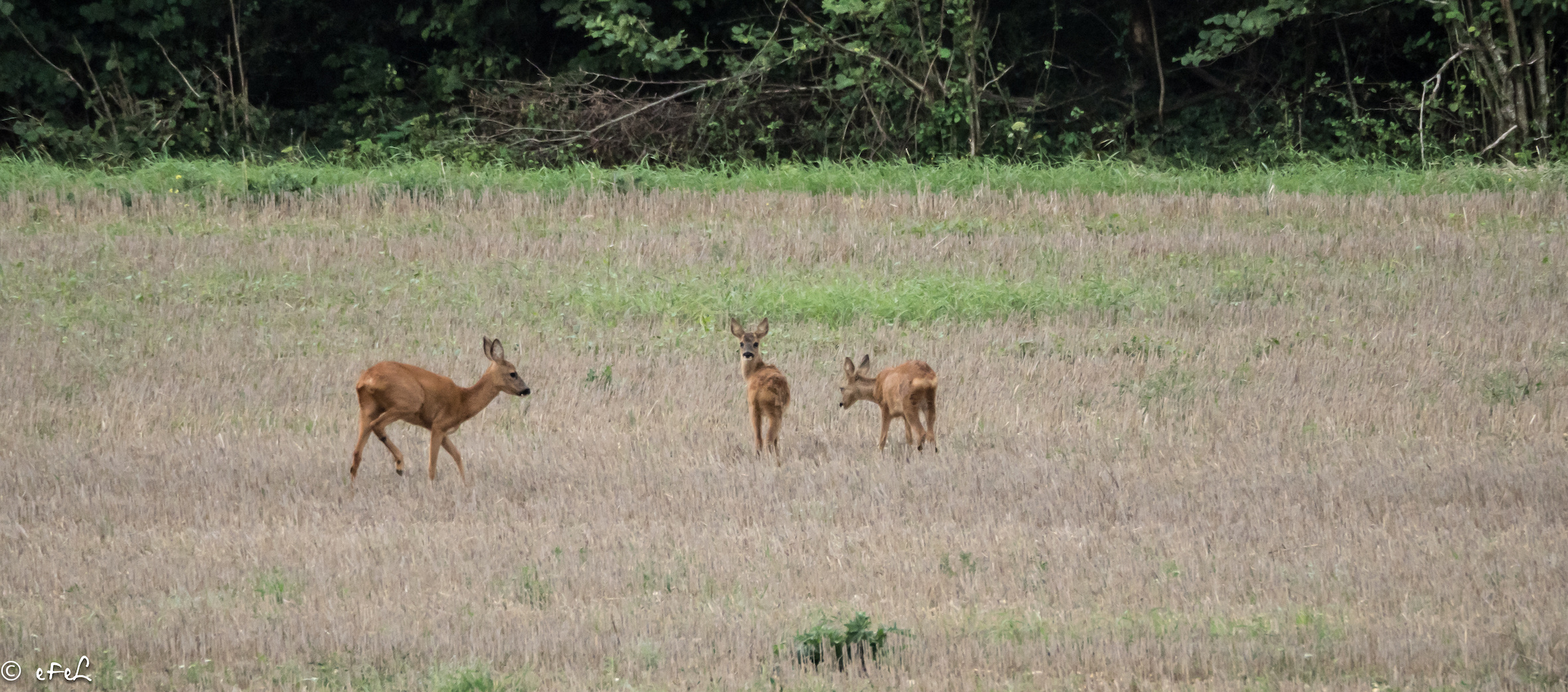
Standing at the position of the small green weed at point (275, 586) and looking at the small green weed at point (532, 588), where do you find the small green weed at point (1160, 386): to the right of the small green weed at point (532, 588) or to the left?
left

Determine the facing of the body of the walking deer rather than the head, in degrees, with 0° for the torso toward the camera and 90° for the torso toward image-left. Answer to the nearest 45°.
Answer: approximately 270°

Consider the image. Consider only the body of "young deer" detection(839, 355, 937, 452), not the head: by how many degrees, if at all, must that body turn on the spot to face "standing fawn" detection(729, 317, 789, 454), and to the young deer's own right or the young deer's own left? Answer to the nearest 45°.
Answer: approximately 45° to the young deer's own left

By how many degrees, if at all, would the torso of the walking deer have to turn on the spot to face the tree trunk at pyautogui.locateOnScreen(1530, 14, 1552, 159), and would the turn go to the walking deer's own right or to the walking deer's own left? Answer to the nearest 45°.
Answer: approximately 45° to the walking deer's own left

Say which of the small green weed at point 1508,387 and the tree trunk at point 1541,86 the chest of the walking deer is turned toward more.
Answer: the small green weed

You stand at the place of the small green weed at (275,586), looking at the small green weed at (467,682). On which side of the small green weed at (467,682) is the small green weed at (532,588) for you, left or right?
left

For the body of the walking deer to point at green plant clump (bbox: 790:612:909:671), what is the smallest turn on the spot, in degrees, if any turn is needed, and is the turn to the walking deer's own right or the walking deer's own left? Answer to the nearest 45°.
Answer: approximately 45° to the walking deer's own right

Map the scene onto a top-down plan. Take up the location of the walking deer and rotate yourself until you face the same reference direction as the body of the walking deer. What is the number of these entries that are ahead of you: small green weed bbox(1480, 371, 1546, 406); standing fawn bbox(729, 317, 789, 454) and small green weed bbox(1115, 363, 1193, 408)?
3
